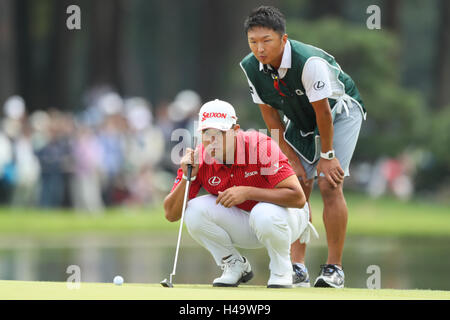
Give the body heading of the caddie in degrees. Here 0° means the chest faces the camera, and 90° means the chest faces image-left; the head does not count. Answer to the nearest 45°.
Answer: approximately 45°

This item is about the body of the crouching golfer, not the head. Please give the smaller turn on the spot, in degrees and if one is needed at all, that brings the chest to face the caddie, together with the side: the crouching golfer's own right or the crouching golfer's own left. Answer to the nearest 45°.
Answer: approximately 180°

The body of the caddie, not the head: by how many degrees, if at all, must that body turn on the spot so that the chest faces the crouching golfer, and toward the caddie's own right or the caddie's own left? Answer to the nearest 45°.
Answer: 0° — they already face them

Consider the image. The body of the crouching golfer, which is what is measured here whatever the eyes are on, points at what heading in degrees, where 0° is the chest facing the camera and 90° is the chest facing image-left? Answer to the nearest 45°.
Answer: approximately 45°
